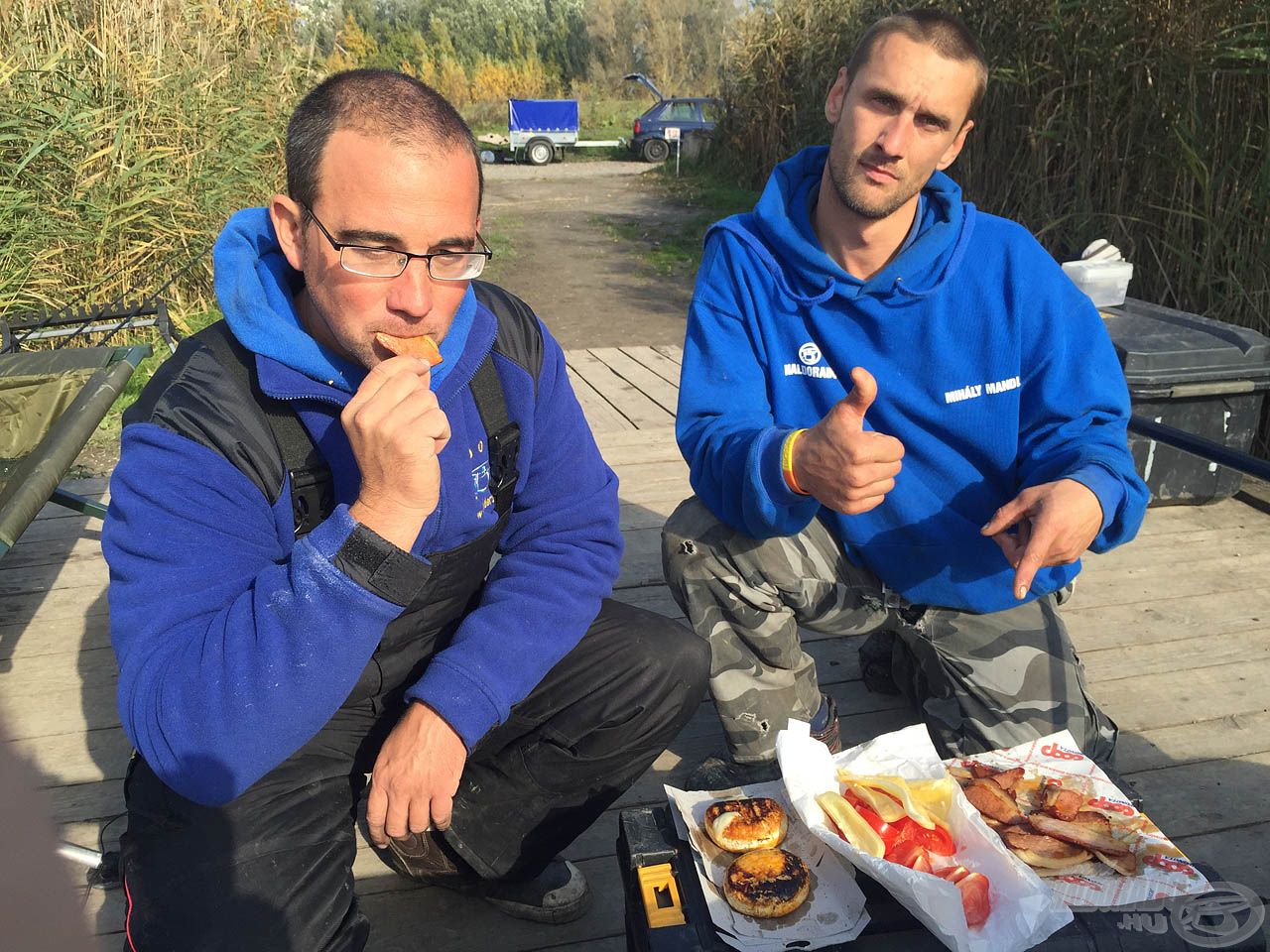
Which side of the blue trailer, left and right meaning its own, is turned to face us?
right

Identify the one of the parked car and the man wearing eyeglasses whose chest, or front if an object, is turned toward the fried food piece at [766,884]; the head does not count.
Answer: the man wearing eyeglasses

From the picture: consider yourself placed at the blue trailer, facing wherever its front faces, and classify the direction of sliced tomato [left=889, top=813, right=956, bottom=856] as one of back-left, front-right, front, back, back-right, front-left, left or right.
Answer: right

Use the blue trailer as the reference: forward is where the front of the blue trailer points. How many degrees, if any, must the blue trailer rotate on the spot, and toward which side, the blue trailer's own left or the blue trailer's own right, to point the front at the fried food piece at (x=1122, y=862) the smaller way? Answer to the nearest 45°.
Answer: approximately 90° to the blue trailer's own right

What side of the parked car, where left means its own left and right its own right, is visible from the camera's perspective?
right

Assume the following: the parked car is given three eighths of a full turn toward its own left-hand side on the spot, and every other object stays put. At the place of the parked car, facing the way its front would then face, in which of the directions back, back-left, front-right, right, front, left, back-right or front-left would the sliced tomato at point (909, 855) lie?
back-left

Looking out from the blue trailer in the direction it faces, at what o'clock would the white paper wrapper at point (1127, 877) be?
The white paper wrapper is roughly at 3 o'clock from the blue trailer.

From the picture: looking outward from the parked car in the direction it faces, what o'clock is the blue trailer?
The blue trailer is roughly at 7 o'clock from the parked car.

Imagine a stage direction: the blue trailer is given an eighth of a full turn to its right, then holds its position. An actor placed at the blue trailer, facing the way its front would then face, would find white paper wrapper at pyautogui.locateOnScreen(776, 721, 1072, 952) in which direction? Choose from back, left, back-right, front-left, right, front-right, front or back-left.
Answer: front-right

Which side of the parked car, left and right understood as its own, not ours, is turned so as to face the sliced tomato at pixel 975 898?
right

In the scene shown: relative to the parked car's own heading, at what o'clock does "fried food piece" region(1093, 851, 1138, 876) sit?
The fried food piece is roughly at 3 o'clock from the parked car.

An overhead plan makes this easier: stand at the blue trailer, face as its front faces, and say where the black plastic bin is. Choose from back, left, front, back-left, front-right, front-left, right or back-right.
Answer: right

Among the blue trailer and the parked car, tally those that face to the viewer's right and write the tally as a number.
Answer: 2
